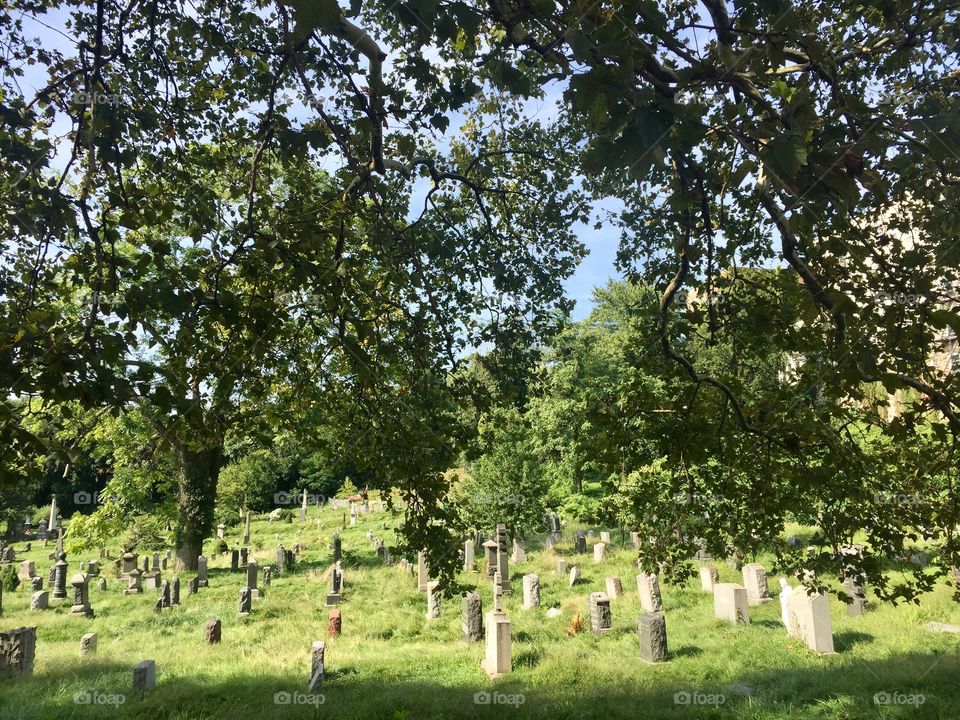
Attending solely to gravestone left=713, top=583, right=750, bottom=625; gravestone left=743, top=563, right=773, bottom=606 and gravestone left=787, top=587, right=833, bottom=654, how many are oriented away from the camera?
0

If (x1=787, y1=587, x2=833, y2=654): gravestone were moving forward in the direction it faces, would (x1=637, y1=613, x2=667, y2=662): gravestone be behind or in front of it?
in front

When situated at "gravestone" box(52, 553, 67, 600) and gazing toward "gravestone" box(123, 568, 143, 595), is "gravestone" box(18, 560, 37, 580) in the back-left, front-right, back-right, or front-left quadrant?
back-left

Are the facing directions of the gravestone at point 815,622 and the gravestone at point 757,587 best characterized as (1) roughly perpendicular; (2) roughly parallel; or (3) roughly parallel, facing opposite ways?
roughly parallel

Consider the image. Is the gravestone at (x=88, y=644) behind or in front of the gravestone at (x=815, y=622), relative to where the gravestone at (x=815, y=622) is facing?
in front

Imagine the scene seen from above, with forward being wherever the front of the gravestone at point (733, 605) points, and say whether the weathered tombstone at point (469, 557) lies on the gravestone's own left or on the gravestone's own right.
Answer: on the gravestone's own right

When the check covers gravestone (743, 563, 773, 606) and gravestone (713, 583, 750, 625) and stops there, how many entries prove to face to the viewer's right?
0

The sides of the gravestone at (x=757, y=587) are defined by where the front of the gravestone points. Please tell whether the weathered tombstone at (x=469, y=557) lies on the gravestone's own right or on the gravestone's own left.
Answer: on the gravestone's own right

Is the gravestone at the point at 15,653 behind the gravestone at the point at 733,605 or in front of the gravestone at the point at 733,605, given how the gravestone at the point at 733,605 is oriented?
in front

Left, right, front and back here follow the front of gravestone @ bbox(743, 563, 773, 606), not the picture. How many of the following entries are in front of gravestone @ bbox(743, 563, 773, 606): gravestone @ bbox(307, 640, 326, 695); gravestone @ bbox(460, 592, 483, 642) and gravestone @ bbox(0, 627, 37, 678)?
3

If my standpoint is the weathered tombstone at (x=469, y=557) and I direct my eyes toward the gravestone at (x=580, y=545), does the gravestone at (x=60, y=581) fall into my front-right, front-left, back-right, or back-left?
back-left

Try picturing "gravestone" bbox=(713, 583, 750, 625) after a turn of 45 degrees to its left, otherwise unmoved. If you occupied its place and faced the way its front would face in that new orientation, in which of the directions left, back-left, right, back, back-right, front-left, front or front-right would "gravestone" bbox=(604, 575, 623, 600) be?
back-right

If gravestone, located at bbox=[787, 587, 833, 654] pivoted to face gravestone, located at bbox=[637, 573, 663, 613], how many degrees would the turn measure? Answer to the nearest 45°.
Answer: approximately 90° to its right

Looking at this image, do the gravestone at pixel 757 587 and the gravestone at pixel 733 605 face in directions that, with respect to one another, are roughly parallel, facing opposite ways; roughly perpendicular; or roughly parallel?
roughly parallel

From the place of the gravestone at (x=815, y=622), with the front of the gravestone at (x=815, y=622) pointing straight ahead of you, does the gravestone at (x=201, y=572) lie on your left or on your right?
on your right
